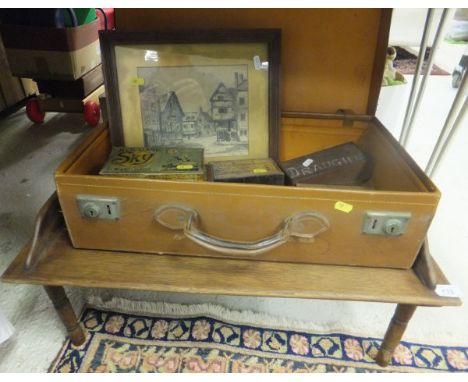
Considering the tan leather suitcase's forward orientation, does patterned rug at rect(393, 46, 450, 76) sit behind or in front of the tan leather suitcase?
behind

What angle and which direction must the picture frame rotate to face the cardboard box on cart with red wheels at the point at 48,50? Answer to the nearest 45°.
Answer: approximately 135° to its right

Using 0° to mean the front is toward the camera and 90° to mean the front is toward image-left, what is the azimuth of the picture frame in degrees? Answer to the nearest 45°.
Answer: approximately 0°

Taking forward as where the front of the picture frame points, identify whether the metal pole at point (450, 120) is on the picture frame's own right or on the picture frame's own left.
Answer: on the picture frame's own left

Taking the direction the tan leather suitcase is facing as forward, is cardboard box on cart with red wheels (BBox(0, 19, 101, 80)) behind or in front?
behind

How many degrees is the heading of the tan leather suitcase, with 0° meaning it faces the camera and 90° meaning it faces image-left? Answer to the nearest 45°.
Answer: approximately 0°

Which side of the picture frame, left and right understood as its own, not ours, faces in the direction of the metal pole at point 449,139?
left
